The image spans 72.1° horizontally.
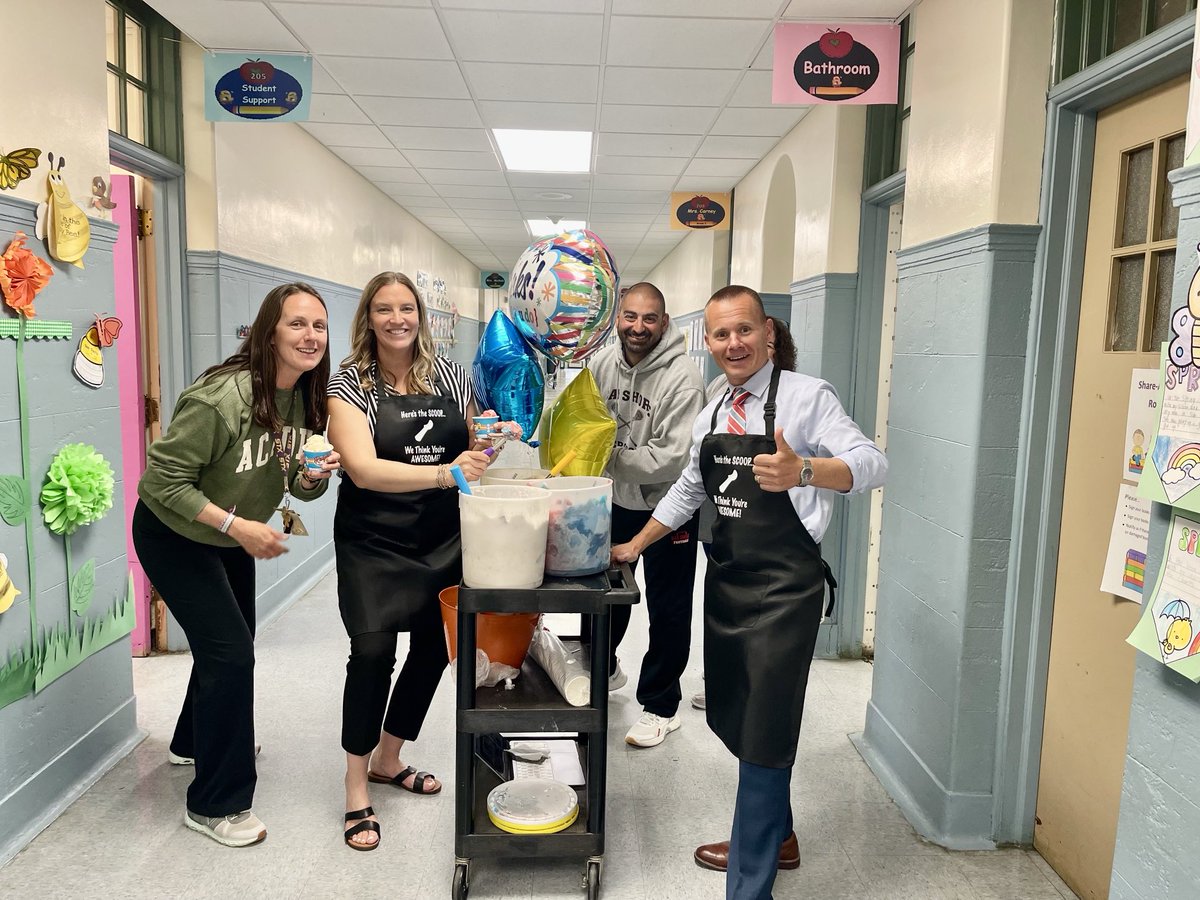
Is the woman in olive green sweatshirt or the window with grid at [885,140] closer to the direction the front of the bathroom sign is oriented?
the woman in olive green sweatshirt

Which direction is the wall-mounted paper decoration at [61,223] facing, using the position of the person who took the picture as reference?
facing the viewer and to the right of the viewer

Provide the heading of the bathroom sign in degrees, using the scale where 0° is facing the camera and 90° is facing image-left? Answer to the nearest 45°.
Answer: approximately 0°

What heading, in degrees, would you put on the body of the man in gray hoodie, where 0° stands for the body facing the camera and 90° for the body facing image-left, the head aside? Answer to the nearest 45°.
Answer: approximately 45°

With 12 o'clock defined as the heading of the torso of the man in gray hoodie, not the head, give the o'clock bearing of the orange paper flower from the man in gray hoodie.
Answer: The orange paper flower is roughly at 1 o'clock from the man in gray hoodie.

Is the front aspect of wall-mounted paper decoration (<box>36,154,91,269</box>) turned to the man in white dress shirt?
yes
